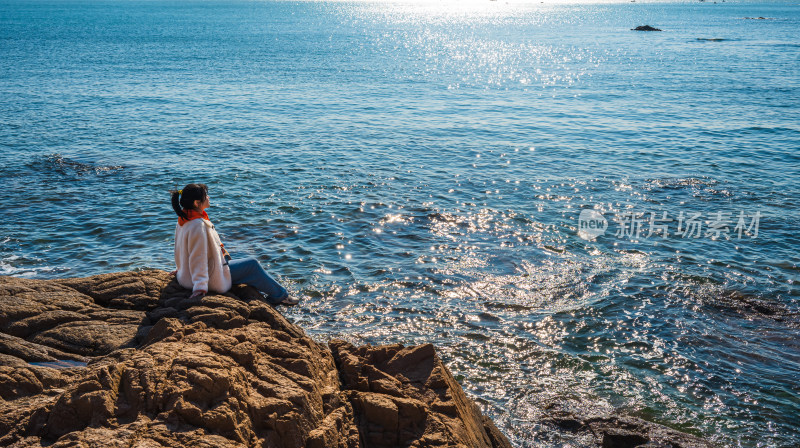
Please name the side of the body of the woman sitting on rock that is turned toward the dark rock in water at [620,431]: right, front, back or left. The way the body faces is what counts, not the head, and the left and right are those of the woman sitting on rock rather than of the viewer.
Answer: front

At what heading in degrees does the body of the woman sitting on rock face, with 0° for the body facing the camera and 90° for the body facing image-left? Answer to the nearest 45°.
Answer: approximately 270°
